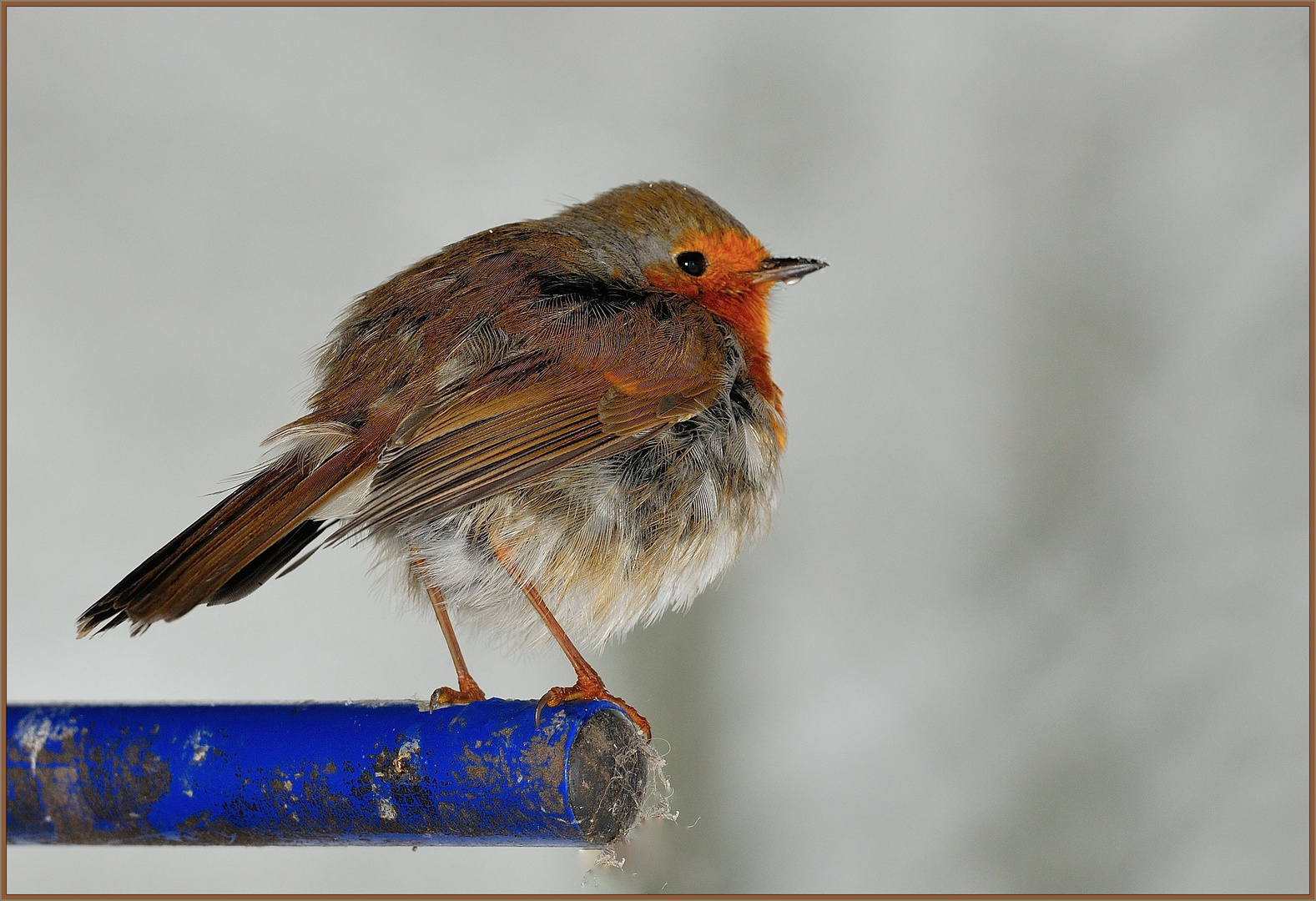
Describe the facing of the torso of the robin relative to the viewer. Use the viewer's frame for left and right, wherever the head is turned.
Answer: facing to the right of the viewer
